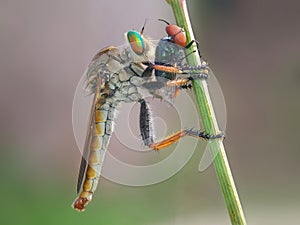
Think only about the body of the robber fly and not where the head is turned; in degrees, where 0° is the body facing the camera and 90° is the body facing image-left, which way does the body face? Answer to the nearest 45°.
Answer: approximately 270°
